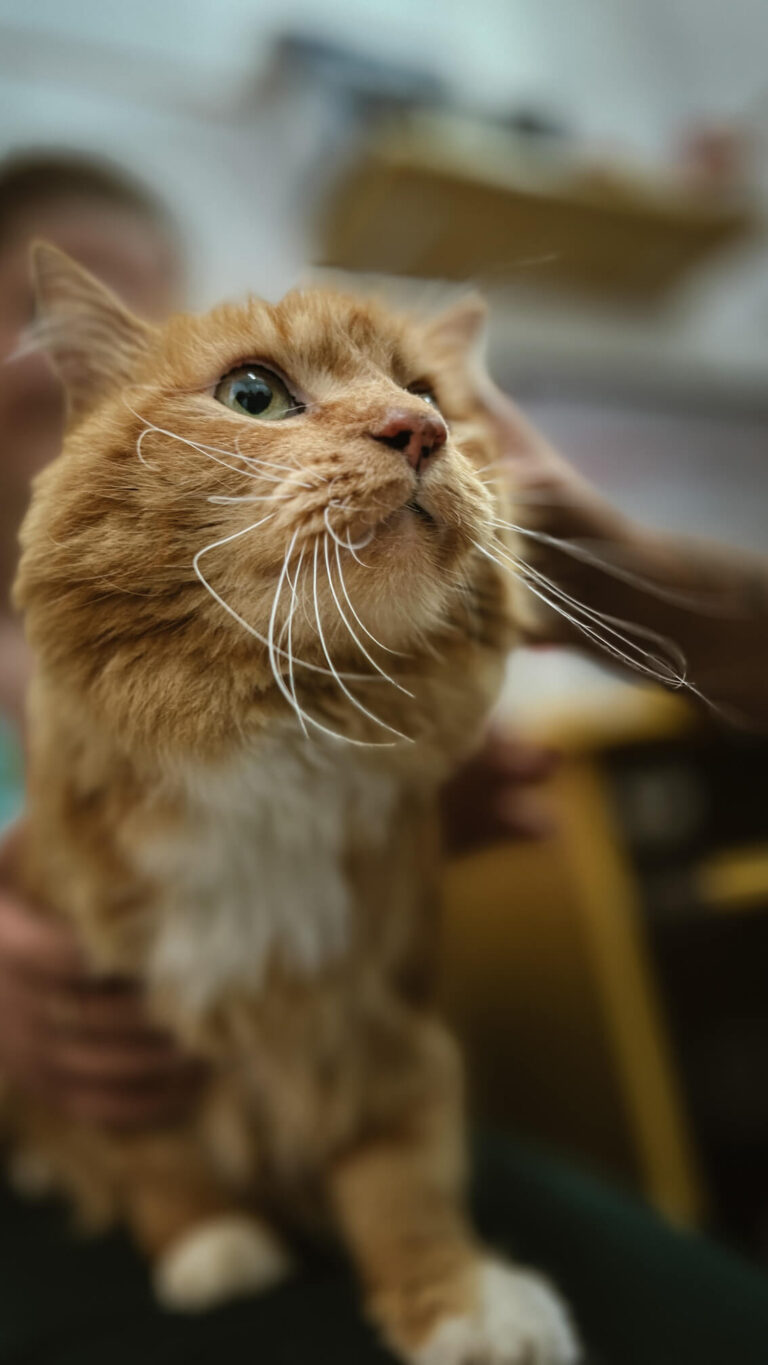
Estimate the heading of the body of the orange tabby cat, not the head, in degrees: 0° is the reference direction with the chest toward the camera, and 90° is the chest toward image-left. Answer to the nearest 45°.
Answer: approximately 315°
